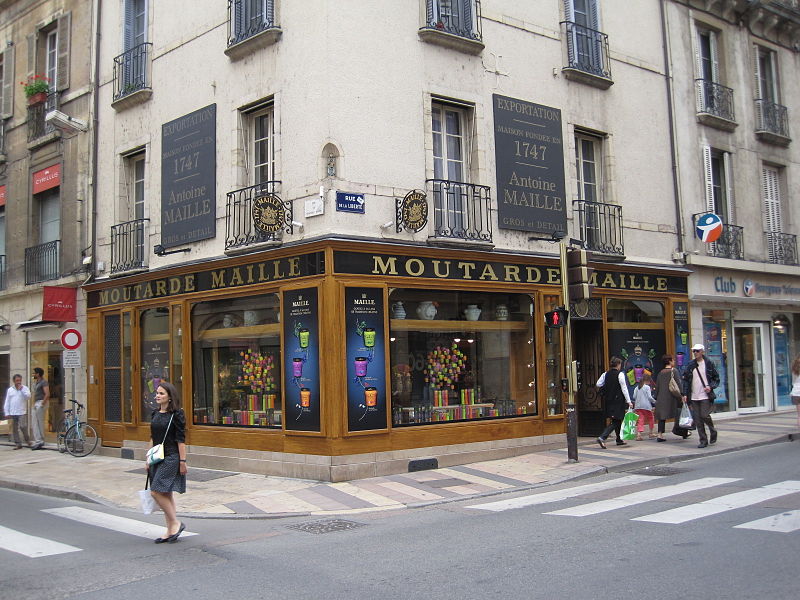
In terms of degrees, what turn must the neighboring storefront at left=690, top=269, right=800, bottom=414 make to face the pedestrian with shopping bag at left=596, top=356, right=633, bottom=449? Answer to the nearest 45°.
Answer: approximately 45° to its right

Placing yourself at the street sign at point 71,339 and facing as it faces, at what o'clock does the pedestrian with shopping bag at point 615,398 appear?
The pedestrian with shopping bag is roughly at 10 o'clock from the street sign.

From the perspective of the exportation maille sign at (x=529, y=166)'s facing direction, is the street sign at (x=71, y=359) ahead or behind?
behind

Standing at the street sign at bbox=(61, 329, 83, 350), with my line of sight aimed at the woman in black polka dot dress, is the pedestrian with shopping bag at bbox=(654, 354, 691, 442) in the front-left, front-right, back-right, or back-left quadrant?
front-left

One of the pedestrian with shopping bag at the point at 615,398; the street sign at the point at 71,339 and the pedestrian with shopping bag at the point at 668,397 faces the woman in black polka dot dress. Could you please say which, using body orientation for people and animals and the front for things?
the street sign

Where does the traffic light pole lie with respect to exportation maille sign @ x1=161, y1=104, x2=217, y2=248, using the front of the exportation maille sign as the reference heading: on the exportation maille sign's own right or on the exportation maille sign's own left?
on the exportation maille sign's own left
